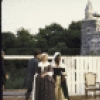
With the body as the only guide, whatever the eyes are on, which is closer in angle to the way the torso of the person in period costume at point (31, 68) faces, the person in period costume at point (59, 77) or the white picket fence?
the person in period costume
